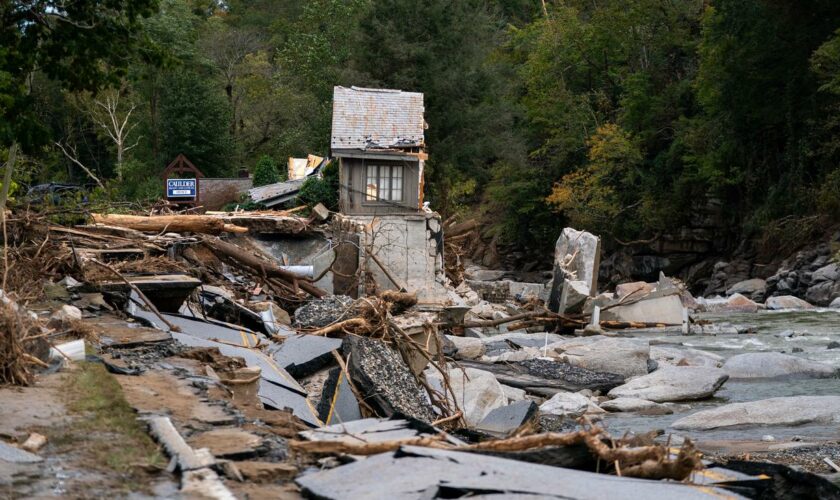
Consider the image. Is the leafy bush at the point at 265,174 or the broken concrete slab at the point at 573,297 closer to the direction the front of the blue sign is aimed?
the broken concrete slab

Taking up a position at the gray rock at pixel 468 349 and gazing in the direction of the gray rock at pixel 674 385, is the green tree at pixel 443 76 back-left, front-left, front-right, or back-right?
back-left

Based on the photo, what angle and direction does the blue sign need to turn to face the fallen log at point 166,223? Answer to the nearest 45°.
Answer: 0° — it already faces it

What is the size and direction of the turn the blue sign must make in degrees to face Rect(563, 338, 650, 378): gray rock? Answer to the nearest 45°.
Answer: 0° — it already faces it

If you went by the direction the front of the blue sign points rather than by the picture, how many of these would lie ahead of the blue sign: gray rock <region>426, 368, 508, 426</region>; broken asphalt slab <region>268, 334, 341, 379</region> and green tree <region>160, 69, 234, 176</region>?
2

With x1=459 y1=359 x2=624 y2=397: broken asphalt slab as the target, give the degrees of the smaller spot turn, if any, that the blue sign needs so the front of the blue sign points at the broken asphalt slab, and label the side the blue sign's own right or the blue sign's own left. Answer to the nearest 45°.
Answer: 0° — it already faces it

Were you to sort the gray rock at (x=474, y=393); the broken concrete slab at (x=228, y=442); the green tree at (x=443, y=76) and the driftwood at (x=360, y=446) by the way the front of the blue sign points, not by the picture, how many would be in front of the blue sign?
3

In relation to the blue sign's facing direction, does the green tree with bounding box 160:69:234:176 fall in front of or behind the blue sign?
behind

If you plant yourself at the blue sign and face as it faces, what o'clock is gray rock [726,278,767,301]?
The gray rock is roughly at 9 o'clock from the blue sign.

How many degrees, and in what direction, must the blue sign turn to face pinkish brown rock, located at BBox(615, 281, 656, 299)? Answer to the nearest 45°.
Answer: approximately 45° to its left

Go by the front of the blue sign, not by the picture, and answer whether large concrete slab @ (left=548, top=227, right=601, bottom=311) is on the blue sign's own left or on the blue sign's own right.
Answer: on the blue sign's own left

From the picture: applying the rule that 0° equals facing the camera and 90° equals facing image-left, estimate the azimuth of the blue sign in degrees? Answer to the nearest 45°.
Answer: approximately 0°
